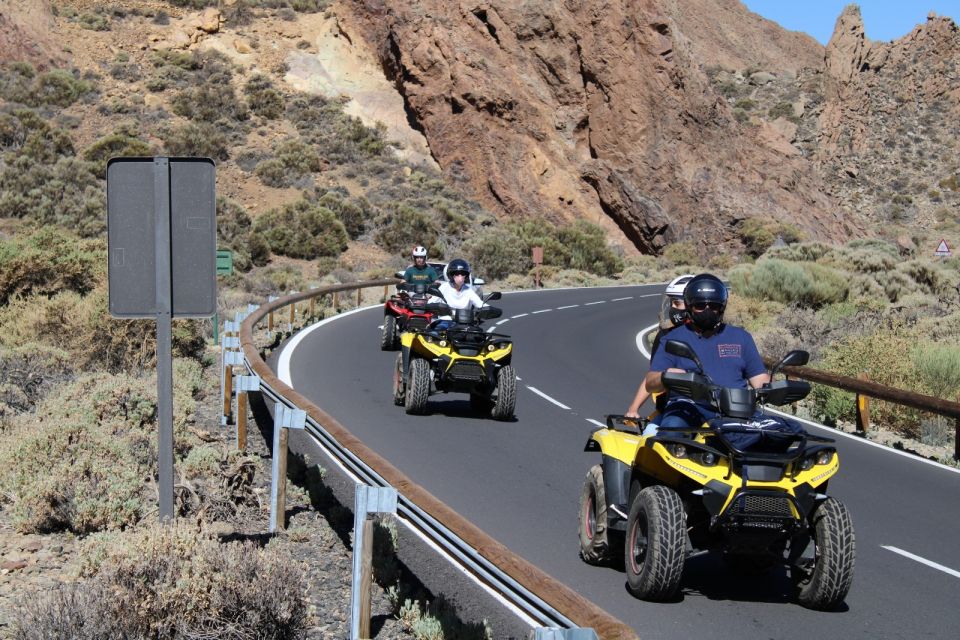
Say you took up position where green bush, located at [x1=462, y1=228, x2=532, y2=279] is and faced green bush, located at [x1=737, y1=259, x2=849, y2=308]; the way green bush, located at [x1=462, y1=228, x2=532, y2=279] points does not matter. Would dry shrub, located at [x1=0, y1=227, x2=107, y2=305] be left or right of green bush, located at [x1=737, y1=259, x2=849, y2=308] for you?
right

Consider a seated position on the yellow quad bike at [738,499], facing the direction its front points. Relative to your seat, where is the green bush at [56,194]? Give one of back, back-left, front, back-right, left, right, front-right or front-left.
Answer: back

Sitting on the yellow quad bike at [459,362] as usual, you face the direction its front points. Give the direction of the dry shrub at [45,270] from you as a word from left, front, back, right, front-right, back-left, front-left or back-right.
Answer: back-right

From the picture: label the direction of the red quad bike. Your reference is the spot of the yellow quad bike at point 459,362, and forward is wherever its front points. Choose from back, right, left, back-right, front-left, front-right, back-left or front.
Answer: back

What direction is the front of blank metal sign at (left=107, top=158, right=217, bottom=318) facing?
away from the camera

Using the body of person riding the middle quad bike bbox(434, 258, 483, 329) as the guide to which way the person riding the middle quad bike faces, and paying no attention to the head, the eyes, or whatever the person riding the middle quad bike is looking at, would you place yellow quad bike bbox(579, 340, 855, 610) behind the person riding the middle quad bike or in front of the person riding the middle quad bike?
in front

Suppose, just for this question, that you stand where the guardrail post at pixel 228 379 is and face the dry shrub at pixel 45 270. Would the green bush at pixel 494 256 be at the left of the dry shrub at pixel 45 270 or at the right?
right

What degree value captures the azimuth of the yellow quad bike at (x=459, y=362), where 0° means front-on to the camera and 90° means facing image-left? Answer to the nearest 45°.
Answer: approximately 0°

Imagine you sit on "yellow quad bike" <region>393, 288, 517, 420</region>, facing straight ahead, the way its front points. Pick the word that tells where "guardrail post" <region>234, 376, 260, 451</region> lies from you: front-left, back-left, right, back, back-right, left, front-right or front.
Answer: front-right

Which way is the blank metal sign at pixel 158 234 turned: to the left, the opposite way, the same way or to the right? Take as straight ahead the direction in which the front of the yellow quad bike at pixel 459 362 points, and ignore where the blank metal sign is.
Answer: the opposite way

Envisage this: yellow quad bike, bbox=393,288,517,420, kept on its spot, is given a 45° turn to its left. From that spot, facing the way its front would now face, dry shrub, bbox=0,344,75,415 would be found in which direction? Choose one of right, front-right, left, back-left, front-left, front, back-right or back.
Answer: back-right
